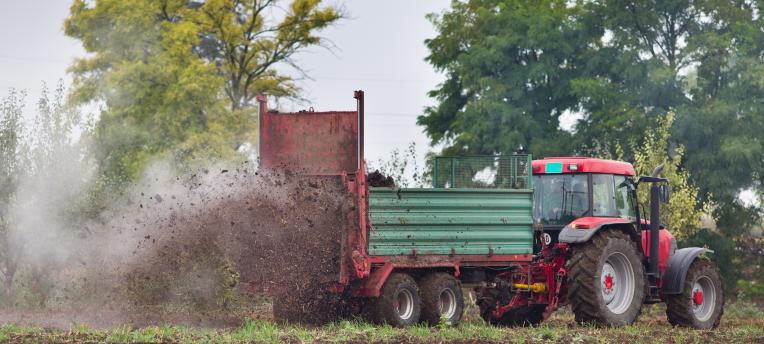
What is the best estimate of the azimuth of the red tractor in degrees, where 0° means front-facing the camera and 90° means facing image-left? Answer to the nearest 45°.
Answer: approximately 225°

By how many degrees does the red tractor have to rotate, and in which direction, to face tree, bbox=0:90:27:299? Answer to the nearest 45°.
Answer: approximately 135° to its left
